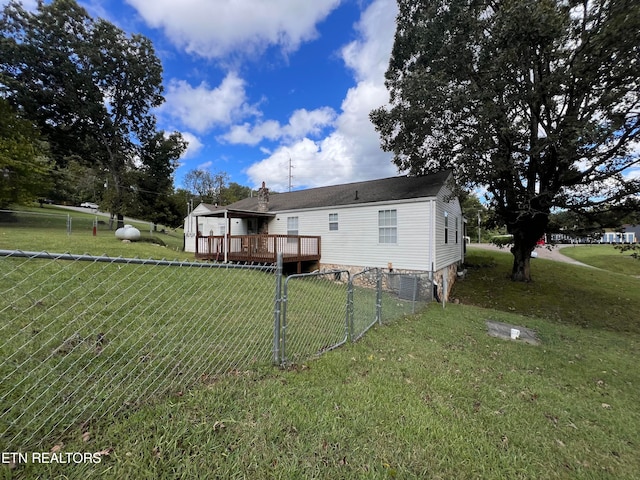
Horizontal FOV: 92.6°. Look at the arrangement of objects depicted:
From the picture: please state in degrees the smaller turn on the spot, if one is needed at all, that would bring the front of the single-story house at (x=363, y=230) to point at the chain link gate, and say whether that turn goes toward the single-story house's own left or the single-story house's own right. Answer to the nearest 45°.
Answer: approximately 135° to the single-story house's own right

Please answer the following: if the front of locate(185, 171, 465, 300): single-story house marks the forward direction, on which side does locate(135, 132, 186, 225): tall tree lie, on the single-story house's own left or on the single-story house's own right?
on the single-story house's own left

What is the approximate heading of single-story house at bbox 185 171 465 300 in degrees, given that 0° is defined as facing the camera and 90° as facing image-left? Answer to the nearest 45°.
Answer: approximately 225°

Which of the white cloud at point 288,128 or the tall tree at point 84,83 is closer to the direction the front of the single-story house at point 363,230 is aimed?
the white cloud

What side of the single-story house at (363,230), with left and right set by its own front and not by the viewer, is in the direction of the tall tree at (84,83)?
left

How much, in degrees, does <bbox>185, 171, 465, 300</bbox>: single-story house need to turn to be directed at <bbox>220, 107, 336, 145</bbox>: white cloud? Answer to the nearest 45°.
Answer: approximately 90° to its left

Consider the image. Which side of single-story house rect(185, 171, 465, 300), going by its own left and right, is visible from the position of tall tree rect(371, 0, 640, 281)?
right

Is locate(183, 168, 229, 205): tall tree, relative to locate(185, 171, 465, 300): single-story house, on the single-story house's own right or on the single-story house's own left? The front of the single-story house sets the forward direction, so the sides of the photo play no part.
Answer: on the single-story house's own left

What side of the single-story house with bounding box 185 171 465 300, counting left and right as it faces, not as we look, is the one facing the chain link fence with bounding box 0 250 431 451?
back
